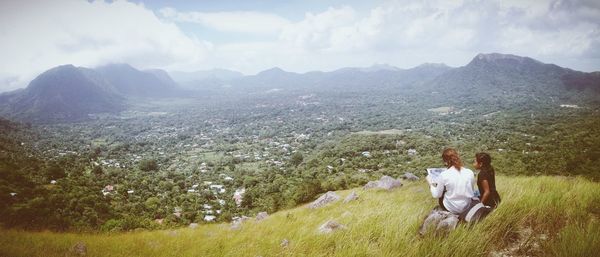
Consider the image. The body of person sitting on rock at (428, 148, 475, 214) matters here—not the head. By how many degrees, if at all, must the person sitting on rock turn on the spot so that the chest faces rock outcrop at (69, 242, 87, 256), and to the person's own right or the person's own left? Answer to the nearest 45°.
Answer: approximately 45° to the person's own left

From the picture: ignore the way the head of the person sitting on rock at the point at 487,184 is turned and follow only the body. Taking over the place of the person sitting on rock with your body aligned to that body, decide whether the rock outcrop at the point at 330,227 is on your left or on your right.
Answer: on your left

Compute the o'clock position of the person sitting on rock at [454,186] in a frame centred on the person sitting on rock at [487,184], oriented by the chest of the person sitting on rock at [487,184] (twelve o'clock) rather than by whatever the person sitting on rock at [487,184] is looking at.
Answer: the person sitting on rock at [454,186] is roughly at 9 o'clock from the person sitting on rock at [487,184].

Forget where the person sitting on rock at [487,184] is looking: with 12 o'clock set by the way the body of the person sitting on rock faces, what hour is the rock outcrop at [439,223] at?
The rock outcrop is roughly at 8 o'clock from the person sitting on rock.

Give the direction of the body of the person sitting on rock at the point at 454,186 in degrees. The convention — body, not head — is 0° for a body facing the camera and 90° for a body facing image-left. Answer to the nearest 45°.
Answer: approximately 135°

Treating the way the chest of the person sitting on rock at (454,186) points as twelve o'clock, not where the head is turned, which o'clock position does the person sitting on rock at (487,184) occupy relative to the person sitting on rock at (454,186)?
the person sitting on rock at (487,184) is roughly at 3 o'clock from the person sitting on rock at (454,186).

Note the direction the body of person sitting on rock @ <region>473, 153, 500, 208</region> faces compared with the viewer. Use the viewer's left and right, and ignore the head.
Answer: facing away from the viewer and to the left of the viewer

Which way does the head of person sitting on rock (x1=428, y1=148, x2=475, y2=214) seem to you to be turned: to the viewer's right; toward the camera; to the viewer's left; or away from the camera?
away from the camera

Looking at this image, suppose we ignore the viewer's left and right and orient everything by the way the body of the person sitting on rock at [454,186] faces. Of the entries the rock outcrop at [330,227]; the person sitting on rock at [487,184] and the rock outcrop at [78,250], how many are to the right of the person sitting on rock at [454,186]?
1
